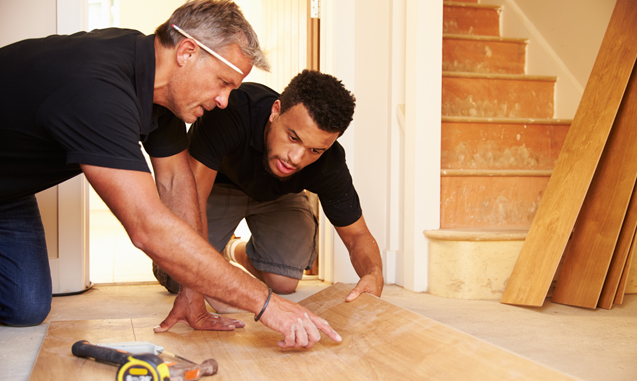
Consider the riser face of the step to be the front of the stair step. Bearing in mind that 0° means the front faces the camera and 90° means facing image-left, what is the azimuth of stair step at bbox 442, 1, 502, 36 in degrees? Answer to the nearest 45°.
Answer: approximately 0°

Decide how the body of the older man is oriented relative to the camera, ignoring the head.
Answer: to the viewer's right

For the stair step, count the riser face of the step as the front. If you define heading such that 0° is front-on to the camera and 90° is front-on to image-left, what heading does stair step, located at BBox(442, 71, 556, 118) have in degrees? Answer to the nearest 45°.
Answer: approximately 0°

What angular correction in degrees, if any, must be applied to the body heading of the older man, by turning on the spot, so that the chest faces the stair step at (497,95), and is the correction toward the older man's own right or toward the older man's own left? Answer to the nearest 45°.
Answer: approximately 45° to the older man's own left
